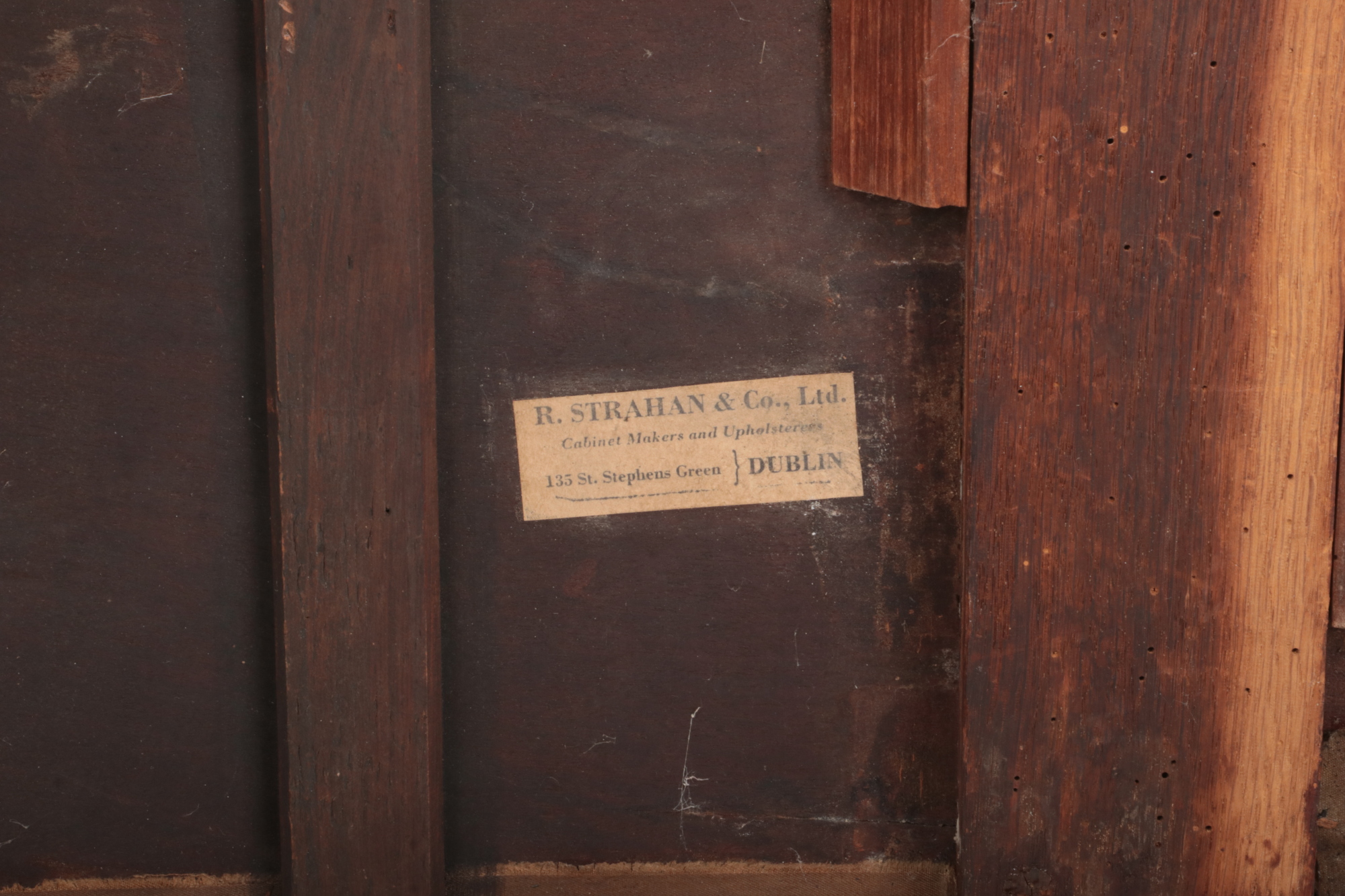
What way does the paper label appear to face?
toward the camera
